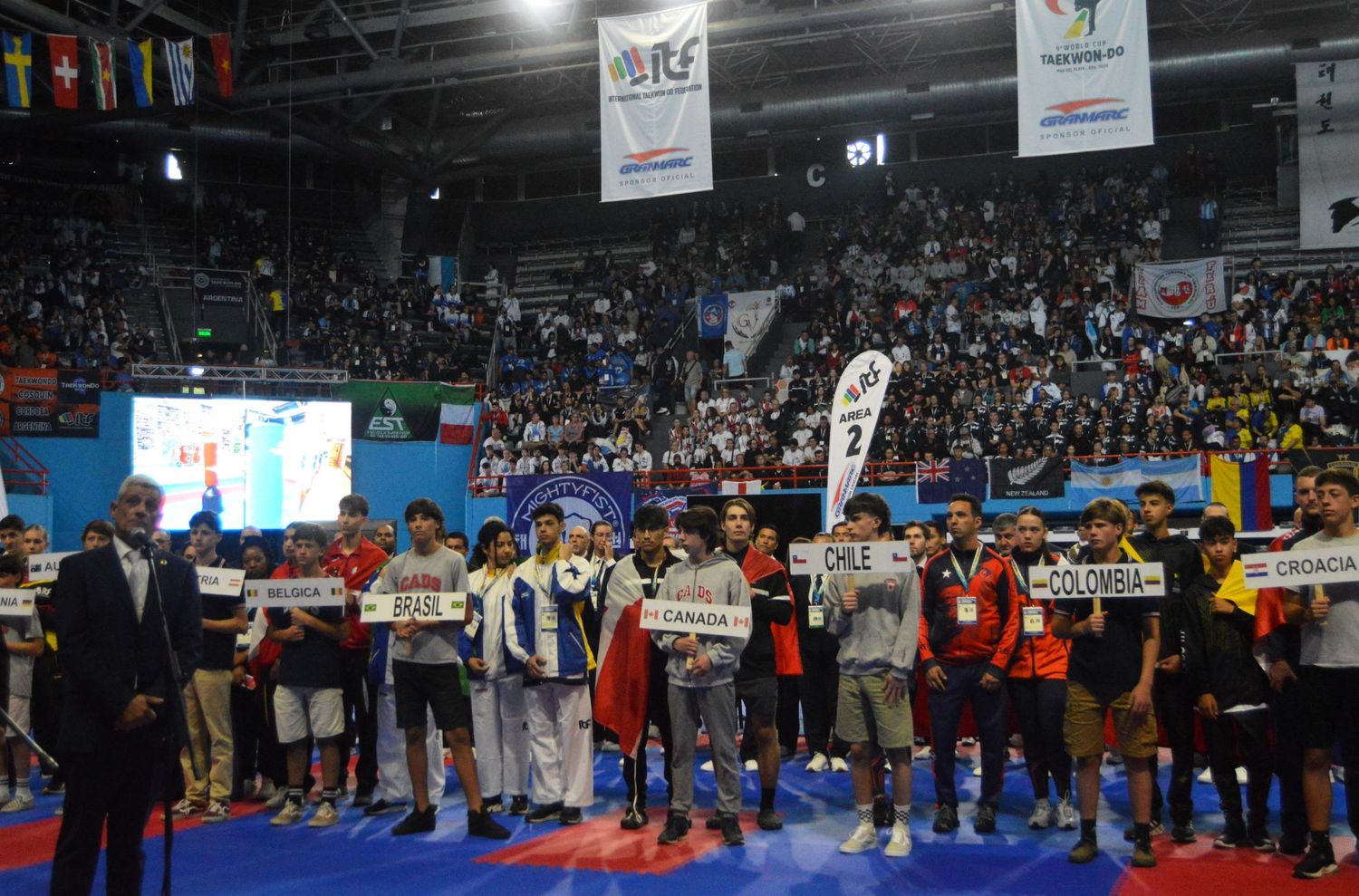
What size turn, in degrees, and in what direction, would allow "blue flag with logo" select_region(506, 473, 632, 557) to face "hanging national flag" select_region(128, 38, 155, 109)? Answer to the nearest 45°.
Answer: approximately 135° to its right

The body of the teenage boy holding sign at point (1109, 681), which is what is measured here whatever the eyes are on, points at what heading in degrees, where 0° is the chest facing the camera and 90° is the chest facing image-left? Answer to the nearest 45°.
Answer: approximately 0°

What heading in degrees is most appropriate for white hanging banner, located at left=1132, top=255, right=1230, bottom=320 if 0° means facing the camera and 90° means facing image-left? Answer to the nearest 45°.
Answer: approximately 0°

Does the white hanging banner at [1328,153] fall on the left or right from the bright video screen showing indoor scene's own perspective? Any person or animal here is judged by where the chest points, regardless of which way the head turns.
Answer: on its left

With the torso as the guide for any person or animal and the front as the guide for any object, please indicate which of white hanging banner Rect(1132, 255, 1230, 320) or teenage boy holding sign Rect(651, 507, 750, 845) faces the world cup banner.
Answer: the white hanging banner

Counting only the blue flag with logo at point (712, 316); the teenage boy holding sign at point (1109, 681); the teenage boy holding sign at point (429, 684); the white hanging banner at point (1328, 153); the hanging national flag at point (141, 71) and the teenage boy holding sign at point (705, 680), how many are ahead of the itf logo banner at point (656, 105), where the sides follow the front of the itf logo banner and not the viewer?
3

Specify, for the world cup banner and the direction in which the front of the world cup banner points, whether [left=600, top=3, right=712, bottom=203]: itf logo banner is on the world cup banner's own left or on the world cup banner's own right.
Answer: on the world cup banner's own right

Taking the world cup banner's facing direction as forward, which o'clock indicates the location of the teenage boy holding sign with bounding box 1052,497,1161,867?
The teenage boy holding sign is roughly at 12 o'clock from the world cup banner.

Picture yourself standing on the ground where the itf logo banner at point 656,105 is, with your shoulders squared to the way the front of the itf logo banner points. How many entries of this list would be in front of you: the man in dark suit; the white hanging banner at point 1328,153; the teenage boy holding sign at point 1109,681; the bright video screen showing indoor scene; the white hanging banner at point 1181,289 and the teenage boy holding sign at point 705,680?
3
